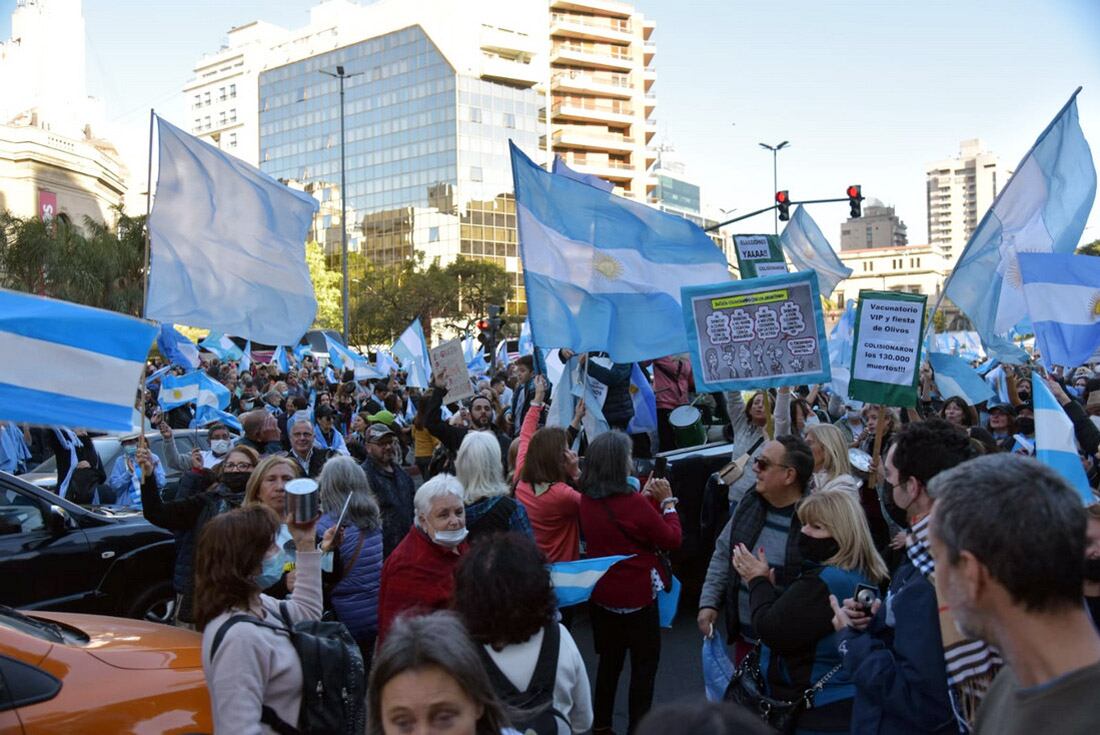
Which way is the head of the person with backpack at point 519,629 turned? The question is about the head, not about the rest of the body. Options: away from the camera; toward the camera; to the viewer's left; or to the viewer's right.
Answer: away from the camera

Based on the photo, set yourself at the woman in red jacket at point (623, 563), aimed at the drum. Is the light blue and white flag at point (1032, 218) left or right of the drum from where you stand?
right

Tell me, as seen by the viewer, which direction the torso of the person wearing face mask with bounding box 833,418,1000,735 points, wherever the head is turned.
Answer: to the viewer's left

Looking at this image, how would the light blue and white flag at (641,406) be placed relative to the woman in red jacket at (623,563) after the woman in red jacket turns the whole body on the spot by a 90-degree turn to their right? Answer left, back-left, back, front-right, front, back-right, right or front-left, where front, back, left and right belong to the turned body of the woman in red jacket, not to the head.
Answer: back-left

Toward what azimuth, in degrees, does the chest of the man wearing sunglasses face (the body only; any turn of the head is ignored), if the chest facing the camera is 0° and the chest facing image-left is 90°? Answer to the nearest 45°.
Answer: approximately 45°

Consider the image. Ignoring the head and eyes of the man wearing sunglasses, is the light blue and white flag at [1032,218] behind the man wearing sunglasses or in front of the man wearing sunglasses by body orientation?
behind

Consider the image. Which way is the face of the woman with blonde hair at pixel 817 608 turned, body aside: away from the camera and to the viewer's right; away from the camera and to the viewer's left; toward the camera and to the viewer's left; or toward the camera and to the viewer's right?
toward the camera and to the viewer's left
